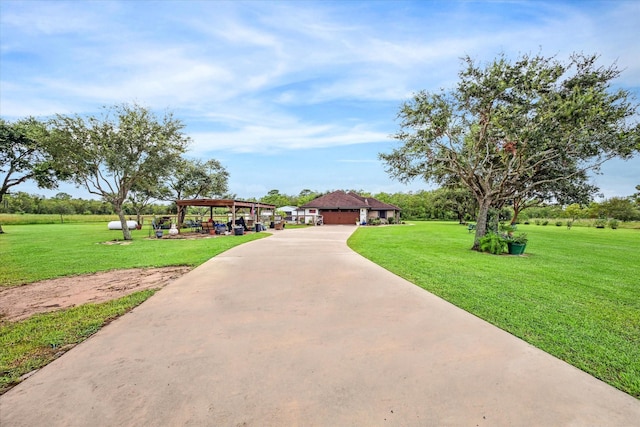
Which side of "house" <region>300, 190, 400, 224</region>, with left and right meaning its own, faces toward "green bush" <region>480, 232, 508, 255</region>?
front

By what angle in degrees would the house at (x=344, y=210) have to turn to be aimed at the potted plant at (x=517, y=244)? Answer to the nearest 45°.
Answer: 0° — it already faces it

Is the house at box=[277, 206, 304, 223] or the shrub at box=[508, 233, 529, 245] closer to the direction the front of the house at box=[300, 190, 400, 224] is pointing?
the shrub

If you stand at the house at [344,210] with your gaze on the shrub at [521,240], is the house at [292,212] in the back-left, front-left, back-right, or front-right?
back-right

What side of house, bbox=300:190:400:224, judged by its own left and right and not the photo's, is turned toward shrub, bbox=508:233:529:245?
front

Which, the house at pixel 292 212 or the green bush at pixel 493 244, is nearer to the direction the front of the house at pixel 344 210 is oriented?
the green bush

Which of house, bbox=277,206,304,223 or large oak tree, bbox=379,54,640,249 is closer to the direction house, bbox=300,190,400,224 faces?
the large oak tree

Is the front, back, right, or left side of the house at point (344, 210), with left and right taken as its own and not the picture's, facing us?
front

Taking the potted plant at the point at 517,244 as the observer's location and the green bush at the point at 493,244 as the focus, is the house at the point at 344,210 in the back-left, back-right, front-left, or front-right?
front-right

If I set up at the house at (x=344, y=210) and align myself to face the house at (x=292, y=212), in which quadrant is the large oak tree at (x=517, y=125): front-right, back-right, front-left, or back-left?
back-left

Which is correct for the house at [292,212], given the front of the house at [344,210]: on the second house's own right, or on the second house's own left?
on the second house's own right

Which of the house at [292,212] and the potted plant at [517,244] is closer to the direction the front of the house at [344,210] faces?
the potted plant
